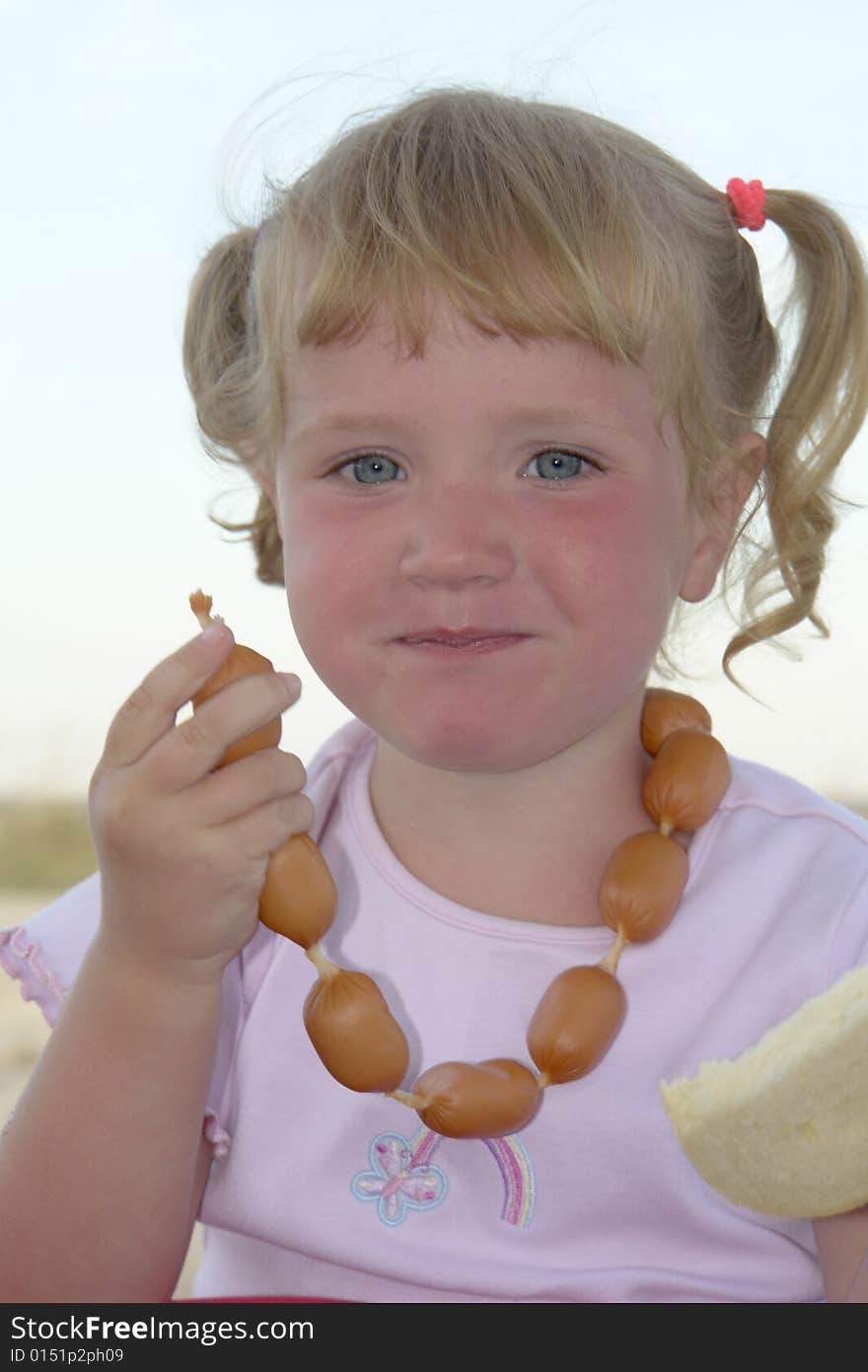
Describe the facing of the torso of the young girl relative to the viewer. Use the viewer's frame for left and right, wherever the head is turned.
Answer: facing the viewer

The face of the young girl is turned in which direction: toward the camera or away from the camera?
toward the camera
